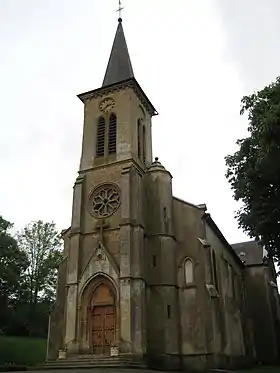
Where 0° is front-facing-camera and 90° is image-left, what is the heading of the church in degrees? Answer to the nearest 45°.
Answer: approximately 45°

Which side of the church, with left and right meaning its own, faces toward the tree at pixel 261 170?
left
